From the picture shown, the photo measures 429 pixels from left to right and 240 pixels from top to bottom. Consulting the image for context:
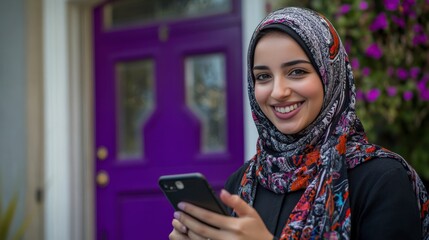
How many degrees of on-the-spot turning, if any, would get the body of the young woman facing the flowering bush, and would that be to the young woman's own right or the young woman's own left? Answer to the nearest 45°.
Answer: approximately 135° to the young woman's own right

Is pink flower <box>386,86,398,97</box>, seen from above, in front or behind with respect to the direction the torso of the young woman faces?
behind

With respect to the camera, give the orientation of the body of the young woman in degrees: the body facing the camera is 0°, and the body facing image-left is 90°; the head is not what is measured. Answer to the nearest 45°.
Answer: approximately 45°

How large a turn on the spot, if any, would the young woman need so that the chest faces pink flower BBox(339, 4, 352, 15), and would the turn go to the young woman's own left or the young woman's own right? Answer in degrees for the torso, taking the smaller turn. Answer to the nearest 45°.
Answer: approximately 135° to the young woman's own right

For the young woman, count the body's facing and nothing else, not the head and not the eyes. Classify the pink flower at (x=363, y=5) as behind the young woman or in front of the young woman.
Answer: behind

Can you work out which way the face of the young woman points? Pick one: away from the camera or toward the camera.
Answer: toward the camera

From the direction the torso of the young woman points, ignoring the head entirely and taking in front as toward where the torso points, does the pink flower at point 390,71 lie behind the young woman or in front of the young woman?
behind

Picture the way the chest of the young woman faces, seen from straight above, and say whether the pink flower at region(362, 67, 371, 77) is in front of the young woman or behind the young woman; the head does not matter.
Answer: behind
